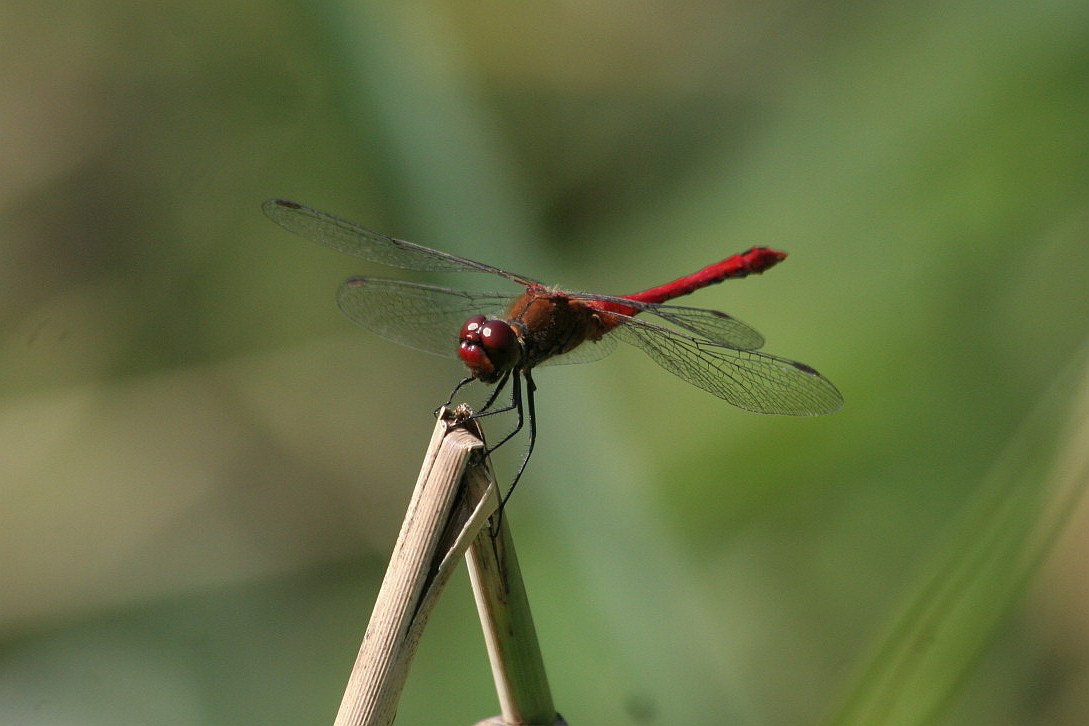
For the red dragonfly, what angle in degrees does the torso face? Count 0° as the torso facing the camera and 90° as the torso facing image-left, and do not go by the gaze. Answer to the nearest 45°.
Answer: approximately 45°
